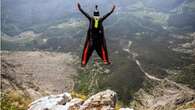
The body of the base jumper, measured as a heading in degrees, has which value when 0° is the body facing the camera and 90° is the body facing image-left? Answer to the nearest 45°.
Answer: approximately 180°
